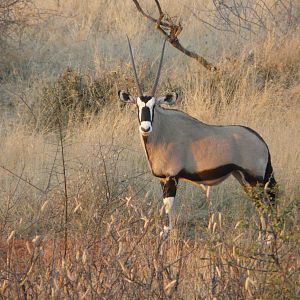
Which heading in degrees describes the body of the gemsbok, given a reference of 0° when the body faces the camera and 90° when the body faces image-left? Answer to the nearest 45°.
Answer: approximately 90°
